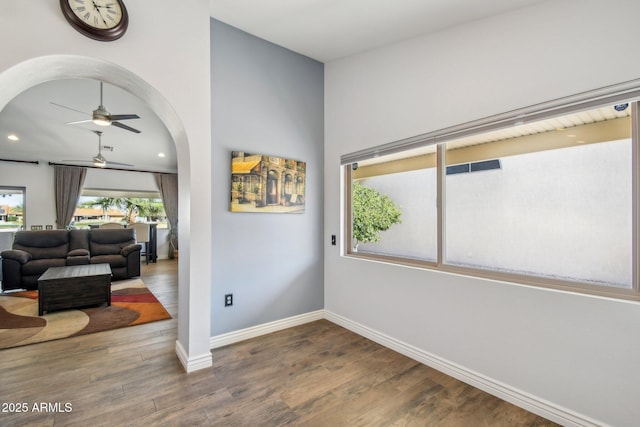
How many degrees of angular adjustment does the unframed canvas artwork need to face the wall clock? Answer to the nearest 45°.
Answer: approximately 90° to its right

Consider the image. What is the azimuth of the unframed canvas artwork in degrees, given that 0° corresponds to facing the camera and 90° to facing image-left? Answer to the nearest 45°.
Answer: approximately 315°

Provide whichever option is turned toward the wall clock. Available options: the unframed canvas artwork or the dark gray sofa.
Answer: the dark gray sofa

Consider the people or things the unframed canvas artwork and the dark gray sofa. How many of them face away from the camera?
0

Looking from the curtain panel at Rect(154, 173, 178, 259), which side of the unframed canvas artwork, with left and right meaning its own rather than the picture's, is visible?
back

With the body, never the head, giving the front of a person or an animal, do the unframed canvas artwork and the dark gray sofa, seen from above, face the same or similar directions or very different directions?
same or similar directions

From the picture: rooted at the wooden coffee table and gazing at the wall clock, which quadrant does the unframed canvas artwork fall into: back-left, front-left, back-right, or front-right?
front-left

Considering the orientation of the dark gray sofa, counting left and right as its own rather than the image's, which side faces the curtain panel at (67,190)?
back

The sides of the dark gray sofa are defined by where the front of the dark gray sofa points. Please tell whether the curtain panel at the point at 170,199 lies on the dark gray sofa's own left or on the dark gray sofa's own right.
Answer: on the dark gray sofa's own left

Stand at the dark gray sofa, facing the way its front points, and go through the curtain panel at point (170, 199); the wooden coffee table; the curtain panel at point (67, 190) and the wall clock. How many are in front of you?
2

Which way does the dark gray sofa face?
toward the camera

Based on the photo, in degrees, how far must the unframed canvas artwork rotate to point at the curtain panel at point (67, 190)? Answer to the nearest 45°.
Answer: approximately 180°

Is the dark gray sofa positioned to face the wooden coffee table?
yes

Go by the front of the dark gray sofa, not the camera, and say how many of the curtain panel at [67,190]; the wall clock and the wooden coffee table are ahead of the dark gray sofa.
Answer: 2
